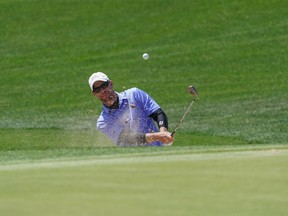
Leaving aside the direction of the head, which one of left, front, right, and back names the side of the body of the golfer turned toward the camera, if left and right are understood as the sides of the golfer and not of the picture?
front

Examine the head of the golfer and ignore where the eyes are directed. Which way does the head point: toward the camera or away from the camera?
toward the camera
